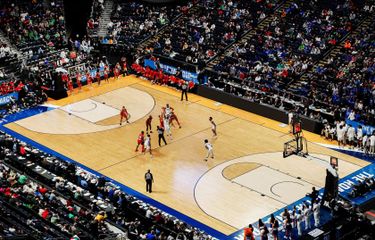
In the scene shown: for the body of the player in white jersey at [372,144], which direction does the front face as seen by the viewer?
to the viewer's left

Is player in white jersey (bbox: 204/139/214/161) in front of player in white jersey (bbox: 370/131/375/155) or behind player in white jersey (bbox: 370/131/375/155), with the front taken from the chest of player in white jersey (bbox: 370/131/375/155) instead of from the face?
in front

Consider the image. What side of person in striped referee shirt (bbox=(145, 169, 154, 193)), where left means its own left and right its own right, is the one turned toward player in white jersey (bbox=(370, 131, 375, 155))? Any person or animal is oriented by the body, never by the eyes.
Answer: right

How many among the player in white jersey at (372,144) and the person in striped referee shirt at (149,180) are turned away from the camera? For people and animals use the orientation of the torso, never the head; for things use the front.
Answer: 1

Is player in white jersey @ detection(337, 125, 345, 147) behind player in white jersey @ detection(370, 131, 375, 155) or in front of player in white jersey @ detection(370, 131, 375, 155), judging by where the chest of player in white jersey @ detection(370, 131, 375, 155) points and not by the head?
in front

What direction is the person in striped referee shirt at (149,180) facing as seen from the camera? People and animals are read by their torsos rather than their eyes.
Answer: away from the camera

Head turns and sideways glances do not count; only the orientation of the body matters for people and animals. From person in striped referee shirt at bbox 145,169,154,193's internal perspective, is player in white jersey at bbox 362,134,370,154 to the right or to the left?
on its right

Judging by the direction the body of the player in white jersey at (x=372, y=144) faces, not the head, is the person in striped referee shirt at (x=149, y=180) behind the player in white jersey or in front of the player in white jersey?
in front

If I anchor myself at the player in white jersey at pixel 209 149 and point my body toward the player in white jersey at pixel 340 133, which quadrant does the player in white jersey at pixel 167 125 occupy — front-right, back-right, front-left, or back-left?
back-left
